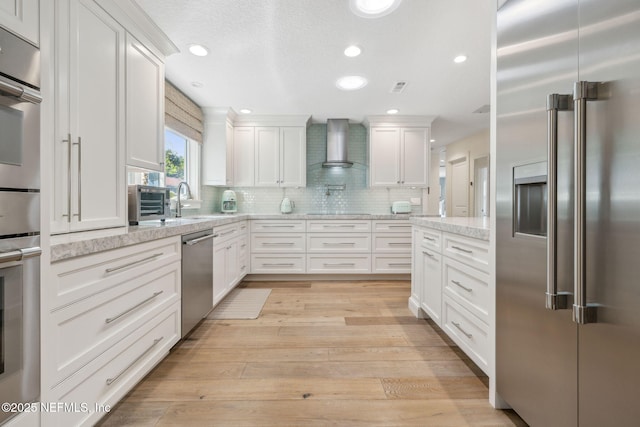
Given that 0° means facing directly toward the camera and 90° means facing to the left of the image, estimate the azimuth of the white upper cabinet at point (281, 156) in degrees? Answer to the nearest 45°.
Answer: approximately 0°

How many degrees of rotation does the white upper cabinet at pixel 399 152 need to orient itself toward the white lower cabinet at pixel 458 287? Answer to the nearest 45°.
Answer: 0° — it already faces it

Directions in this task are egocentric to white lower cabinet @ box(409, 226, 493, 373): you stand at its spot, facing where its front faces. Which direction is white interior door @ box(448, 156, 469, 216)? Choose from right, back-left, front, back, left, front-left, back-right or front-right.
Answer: back-right

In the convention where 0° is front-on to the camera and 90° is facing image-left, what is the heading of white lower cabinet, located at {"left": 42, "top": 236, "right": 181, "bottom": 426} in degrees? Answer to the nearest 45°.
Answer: approximately 315°

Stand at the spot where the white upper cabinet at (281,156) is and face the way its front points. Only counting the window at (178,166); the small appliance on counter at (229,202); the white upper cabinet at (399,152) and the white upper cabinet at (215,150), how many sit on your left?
1

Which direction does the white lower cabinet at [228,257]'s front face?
to the viewer's right

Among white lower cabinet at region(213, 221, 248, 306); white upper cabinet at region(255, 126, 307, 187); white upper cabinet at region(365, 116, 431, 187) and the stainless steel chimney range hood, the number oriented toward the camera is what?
3

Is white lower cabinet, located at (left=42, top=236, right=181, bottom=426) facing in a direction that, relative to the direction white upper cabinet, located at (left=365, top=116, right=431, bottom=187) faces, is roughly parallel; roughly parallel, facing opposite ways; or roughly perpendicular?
roughly perpendicular

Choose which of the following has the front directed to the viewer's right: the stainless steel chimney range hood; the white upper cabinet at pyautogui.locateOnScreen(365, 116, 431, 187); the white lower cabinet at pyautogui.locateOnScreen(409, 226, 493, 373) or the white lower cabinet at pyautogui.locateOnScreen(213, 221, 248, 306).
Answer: the white lower cabinet at pyautogui.locateOnScreen(213, 221, 248, 306)

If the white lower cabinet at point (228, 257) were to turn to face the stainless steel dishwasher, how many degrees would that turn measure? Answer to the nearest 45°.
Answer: approximately 90° to its right

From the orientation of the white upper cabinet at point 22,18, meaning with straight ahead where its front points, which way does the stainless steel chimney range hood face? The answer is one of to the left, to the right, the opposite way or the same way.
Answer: to the right

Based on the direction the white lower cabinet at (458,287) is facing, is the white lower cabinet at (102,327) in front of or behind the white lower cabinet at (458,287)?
in front

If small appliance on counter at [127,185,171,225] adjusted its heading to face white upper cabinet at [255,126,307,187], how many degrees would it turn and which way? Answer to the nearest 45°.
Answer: approximately 90° to its left

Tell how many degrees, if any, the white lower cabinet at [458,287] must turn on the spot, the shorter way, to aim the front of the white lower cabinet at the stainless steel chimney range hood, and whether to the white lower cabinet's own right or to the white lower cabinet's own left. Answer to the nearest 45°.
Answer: approximately 90° to the white lower cabinet's own right
